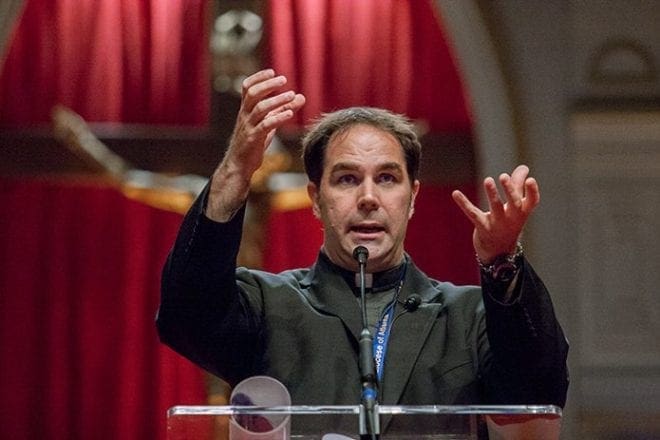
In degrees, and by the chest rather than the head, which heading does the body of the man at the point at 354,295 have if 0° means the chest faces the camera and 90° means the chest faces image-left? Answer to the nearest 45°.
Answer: approximately 0°

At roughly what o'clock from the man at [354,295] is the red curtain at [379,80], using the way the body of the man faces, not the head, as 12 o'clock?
The red curtain is roughly at 6 o'clock from the man.

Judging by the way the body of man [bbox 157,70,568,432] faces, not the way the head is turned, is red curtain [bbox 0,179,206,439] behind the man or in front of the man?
behind
